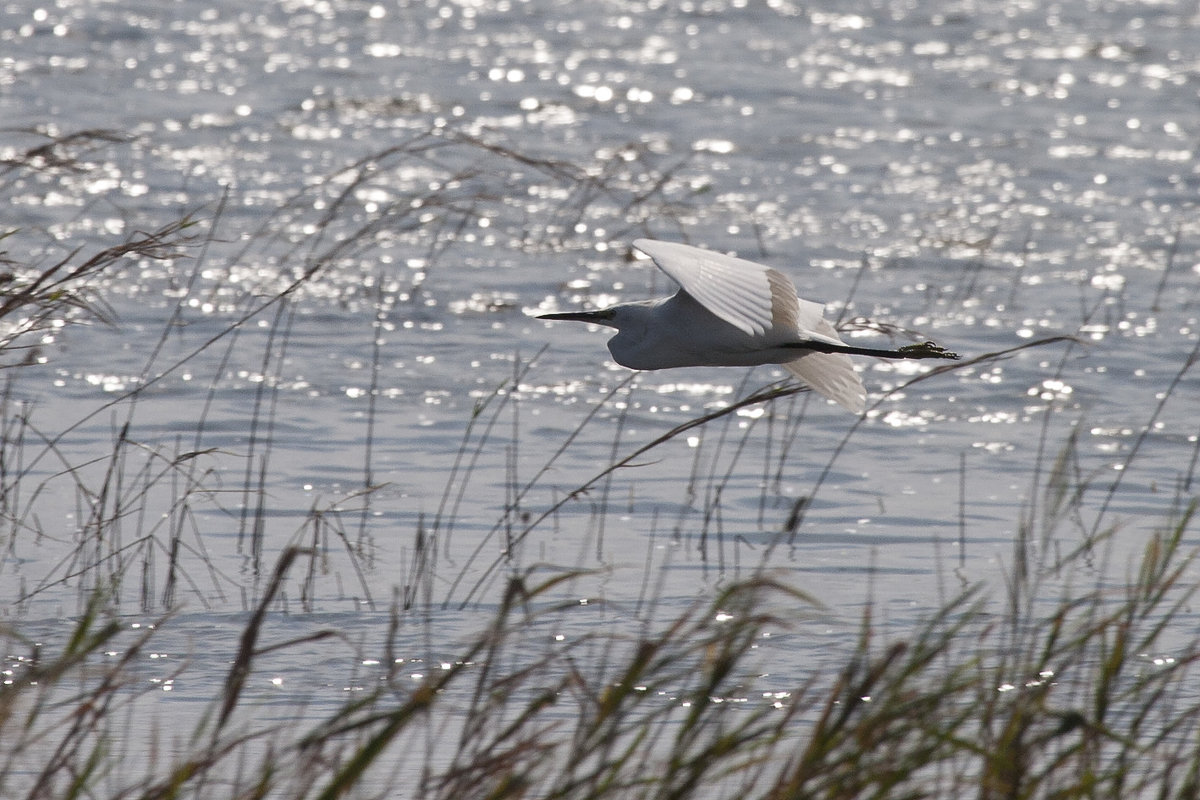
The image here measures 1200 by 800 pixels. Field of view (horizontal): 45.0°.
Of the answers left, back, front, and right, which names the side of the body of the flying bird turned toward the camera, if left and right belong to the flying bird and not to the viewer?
left
